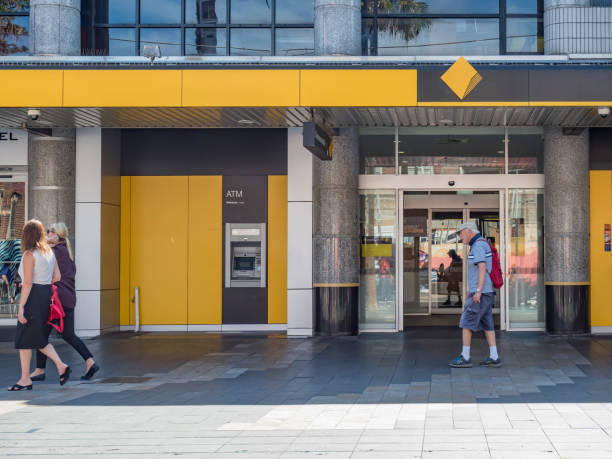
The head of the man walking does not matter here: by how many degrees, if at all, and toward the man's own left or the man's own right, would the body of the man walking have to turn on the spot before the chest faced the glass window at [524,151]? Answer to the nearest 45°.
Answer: approximately 90° to the man's own right

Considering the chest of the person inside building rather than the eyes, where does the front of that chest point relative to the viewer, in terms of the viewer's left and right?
facing to the left of the viewer

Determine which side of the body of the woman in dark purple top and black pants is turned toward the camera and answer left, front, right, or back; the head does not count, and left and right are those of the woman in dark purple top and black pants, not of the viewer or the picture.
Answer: left

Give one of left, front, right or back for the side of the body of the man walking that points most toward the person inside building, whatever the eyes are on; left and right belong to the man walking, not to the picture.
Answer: right

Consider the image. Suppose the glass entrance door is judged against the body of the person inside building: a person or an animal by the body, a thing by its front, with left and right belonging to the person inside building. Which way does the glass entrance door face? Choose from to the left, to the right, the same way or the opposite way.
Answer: to the left

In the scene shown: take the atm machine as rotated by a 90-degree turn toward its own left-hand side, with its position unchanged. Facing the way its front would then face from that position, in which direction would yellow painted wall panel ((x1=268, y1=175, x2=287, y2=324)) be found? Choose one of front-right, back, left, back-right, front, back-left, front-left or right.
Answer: front

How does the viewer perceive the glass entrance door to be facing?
facing the viewer

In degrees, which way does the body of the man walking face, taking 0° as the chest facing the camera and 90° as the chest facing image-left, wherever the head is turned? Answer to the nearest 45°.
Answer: approximately 90°

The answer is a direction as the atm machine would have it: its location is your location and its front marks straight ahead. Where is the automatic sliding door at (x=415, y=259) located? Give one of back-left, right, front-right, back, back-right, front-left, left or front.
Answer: back-left

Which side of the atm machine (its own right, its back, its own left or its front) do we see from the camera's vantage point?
front
